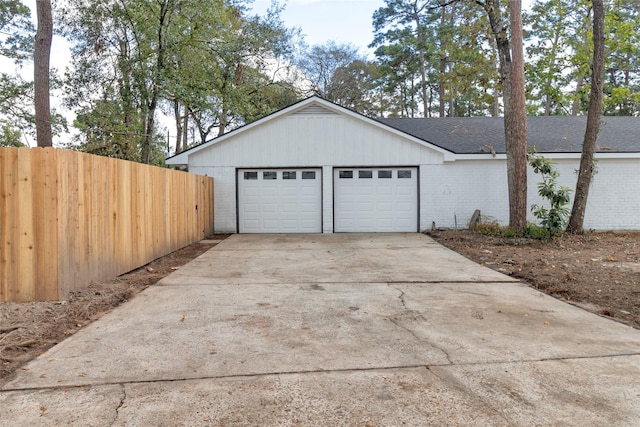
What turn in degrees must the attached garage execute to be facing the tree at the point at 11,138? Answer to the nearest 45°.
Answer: approximately 90° to its right

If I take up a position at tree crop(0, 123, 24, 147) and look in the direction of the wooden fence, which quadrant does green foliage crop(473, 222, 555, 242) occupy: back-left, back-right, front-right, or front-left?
front-left

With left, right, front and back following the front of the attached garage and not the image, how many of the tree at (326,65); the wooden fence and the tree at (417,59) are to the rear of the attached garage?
2

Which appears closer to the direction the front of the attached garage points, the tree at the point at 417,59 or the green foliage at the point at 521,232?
the green foliage

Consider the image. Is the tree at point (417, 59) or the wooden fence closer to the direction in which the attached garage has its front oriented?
the wooden fence

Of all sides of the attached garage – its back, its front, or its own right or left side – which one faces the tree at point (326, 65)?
back

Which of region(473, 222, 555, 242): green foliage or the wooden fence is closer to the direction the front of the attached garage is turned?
the wooden fence

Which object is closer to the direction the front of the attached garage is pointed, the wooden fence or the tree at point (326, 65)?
the wooden fence

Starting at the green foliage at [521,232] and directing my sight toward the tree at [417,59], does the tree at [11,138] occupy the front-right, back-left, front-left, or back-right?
front-left

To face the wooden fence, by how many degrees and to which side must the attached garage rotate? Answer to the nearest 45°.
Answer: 0° — it already faces it

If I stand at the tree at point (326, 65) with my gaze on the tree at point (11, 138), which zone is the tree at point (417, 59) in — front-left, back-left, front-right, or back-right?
back-left

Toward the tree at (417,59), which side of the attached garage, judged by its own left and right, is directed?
back

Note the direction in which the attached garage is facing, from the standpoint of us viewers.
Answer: facing the viewer

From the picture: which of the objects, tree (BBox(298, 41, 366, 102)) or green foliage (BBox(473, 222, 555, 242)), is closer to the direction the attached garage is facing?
the green foliage
